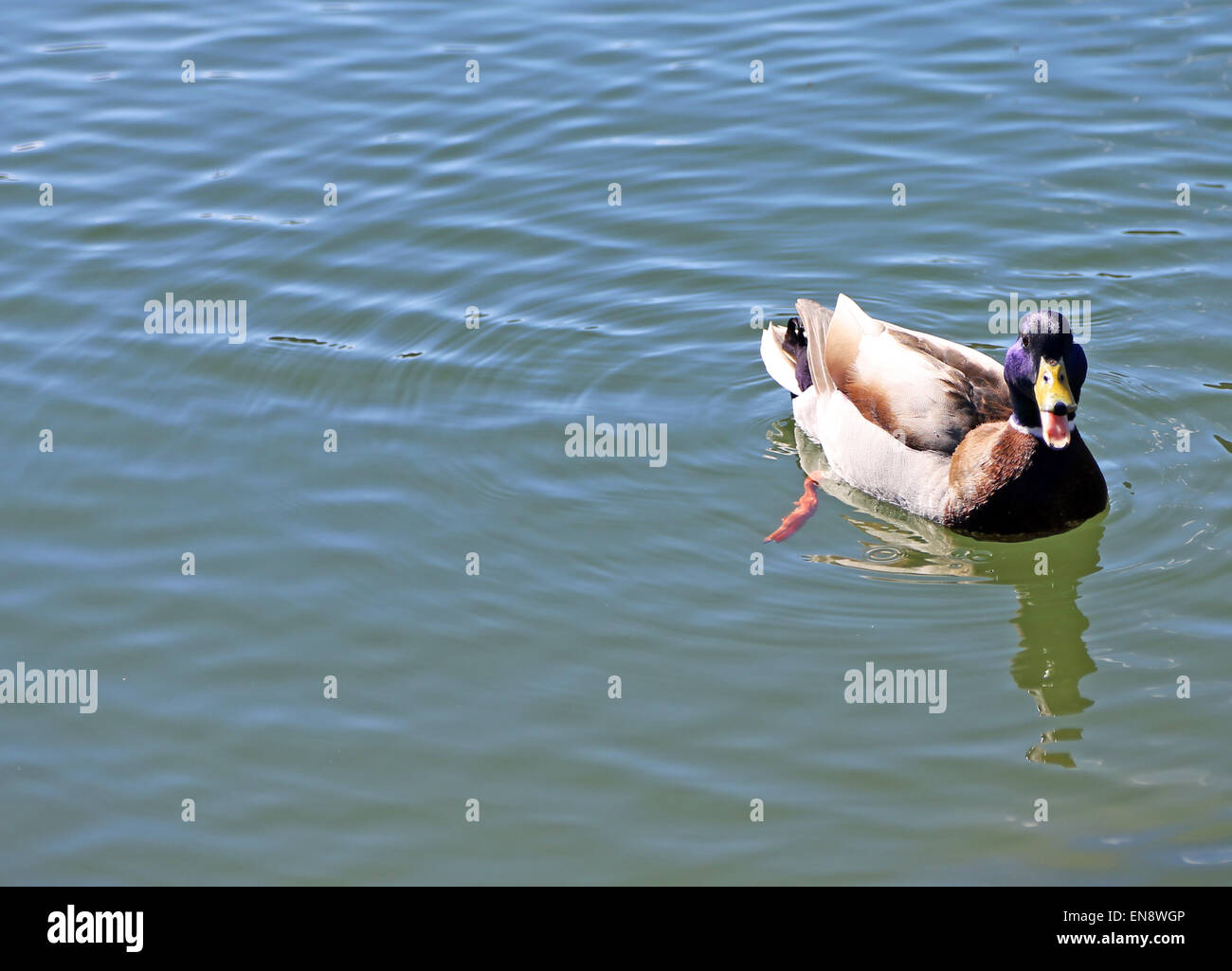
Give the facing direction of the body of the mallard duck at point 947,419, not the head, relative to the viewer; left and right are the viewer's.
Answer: facing the viewer and to the right of the viewer
